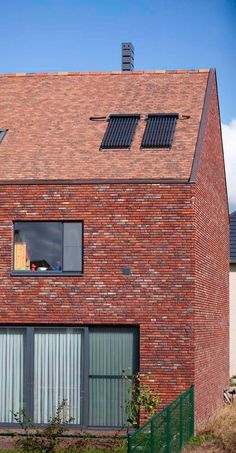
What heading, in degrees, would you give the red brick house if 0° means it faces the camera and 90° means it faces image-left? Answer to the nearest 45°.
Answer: approximately 0°

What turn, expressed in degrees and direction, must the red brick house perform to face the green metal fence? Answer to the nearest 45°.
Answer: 0° — it already faces it
